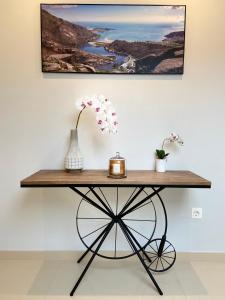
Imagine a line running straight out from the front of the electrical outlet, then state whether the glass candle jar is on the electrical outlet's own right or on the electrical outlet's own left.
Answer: on the electrical outlet's own right

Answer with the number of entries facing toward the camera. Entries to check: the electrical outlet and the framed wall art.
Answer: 2

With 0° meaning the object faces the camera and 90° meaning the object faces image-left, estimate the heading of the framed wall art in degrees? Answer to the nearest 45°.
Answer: approximately 0°

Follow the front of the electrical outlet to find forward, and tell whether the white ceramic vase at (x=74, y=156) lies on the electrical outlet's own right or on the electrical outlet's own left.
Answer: on the electrical outlet's own right
